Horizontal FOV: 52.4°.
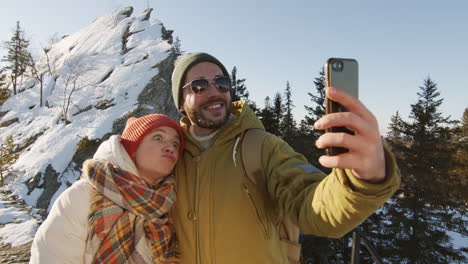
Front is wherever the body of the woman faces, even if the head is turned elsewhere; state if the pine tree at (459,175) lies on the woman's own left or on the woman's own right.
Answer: on the woman's own left

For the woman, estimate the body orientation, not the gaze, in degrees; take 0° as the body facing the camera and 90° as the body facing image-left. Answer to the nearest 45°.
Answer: approximately 315°

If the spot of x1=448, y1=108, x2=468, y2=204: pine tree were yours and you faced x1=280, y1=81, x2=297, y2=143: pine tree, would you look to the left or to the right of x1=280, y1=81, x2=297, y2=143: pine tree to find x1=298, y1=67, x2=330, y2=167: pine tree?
left

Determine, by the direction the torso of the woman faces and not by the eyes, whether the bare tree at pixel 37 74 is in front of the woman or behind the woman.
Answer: behind

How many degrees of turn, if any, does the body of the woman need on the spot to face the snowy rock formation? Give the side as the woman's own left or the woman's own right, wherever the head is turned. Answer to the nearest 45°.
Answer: approximately 135° to the woman's own left

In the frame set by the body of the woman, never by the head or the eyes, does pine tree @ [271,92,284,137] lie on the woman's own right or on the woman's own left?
on the woman's own left
